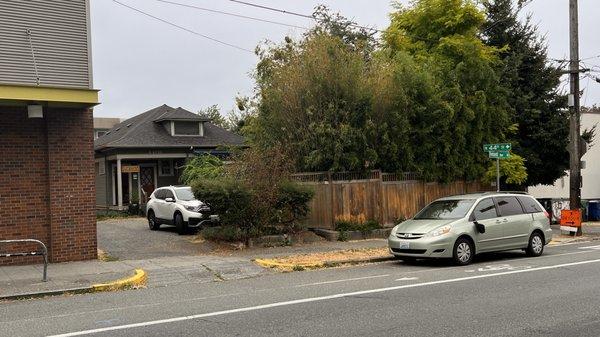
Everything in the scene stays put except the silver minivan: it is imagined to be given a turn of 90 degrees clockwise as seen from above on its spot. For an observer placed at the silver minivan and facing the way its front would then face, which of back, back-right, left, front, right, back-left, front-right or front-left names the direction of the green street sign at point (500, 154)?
front-right

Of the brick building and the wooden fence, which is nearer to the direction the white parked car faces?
the wooden fence

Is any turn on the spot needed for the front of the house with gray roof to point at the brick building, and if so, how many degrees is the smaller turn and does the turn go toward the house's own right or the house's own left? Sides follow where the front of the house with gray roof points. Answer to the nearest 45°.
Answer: approximately 45° to the house's own right

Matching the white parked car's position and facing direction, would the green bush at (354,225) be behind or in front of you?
in front

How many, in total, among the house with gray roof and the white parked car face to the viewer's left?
0

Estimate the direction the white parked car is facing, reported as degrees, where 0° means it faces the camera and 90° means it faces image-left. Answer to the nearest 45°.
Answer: approximately 315°

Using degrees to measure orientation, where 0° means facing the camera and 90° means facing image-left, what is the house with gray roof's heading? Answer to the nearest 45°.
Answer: approximately 315°

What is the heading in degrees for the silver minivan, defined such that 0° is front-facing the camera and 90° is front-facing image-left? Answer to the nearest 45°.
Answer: approximately 45°

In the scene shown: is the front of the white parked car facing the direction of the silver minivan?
yes

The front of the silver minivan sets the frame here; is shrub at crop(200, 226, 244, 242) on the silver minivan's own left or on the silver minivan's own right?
on the silver minivan's own right

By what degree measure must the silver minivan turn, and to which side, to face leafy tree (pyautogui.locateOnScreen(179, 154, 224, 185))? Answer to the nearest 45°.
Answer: approximately 90° to its right

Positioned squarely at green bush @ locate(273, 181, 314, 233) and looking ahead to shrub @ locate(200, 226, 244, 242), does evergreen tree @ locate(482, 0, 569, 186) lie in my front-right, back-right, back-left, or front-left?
back-right

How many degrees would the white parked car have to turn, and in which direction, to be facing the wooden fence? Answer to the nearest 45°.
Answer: approximately 45° to its left

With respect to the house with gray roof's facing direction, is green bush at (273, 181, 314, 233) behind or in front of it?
in front

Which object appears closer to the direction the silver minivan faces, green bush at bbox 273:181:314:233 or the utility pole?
the green bush
